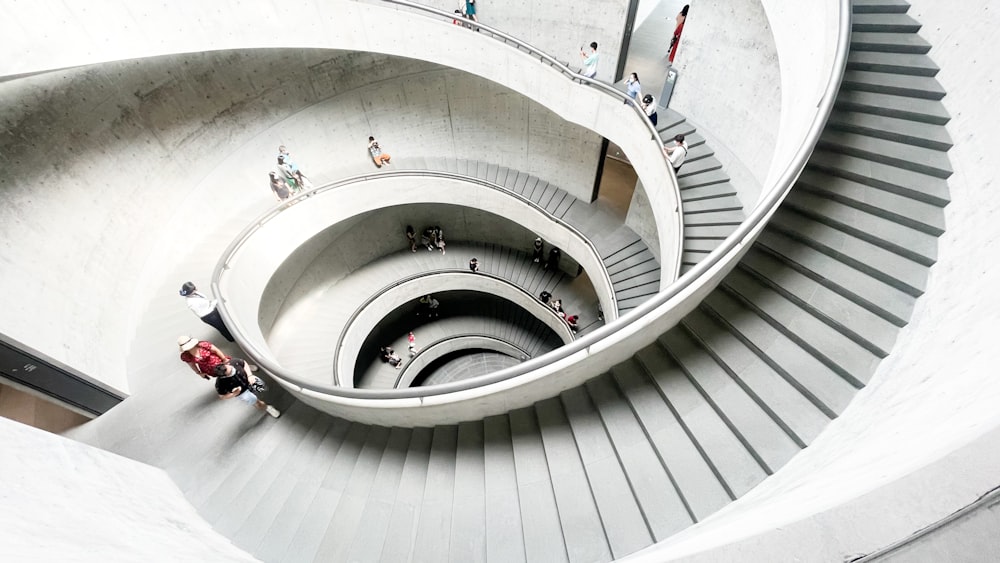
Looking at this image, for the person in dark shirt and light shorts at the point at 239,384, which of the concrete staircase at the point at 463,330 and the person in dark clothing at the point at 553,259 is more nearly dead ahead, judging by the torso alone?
the person in dark clothing
